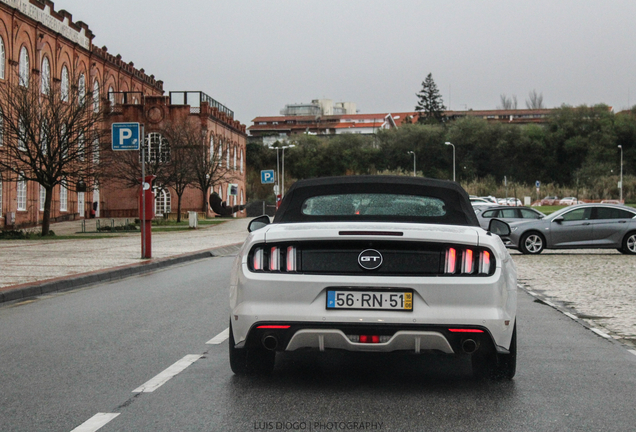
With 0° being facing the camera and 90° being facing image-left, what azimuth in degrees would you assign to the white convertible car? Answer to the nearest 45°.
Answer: approximately 180°

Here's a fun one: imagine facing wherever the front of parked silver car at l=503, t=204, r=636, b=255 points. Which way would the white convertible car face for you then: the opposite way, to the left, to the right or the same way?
to the right

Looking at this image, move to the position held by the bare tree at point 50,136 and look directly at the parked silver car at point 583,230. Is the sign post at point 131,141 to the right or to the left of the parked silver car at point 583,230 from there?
right

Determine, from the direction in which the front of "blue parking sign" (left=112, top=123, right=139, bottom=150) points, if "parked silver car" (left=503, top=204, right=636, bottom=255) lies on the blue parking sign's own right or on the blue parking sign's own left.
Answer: on the blue parking sign's own left

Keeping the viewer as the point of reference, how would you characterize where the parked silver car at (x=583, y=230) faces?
facing to the left of the viewer

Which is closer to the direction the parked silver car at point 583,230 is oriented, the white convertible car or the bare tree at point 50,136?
the bare tree

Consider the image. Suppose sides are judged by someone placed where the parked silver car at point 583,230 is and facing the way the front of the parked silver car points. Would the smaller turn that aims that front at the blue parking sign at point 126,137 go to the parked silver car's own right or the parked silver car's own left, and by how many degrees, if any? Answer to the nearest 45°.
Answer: approximately 45° to the parked silver car's own left

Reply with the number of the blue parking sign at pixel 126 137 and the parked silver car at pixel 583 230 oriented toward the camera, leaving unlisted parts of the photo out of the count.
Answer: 1

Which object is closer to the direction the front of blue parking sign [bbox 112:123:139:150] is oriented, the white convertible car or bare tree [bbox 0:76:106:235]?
the white convertible car

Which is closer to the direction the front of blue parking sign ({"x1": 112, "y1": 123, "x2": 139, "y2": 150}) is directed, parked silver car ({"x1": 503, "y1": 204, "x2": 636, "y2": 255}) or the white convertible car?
the white convertible car

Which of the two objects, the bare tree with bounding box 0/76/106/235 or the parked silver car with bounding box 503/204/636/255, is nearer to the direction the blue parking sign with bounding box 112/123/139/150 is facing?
the parked silver car

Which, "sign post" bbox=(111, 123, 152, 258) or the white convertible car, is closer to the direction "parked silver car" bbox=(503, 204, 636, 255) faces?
the sign post
